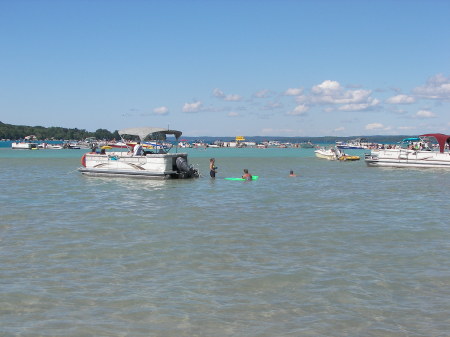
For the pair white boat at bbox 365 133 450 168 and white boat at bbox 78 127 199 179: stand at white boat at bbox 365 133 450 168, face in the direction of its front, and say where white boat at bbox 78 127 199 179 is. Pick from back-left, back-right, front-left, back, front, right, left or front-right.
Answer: front-left

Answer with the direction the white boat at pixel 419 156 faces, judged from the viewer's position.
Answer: facing to the left of the viewer
